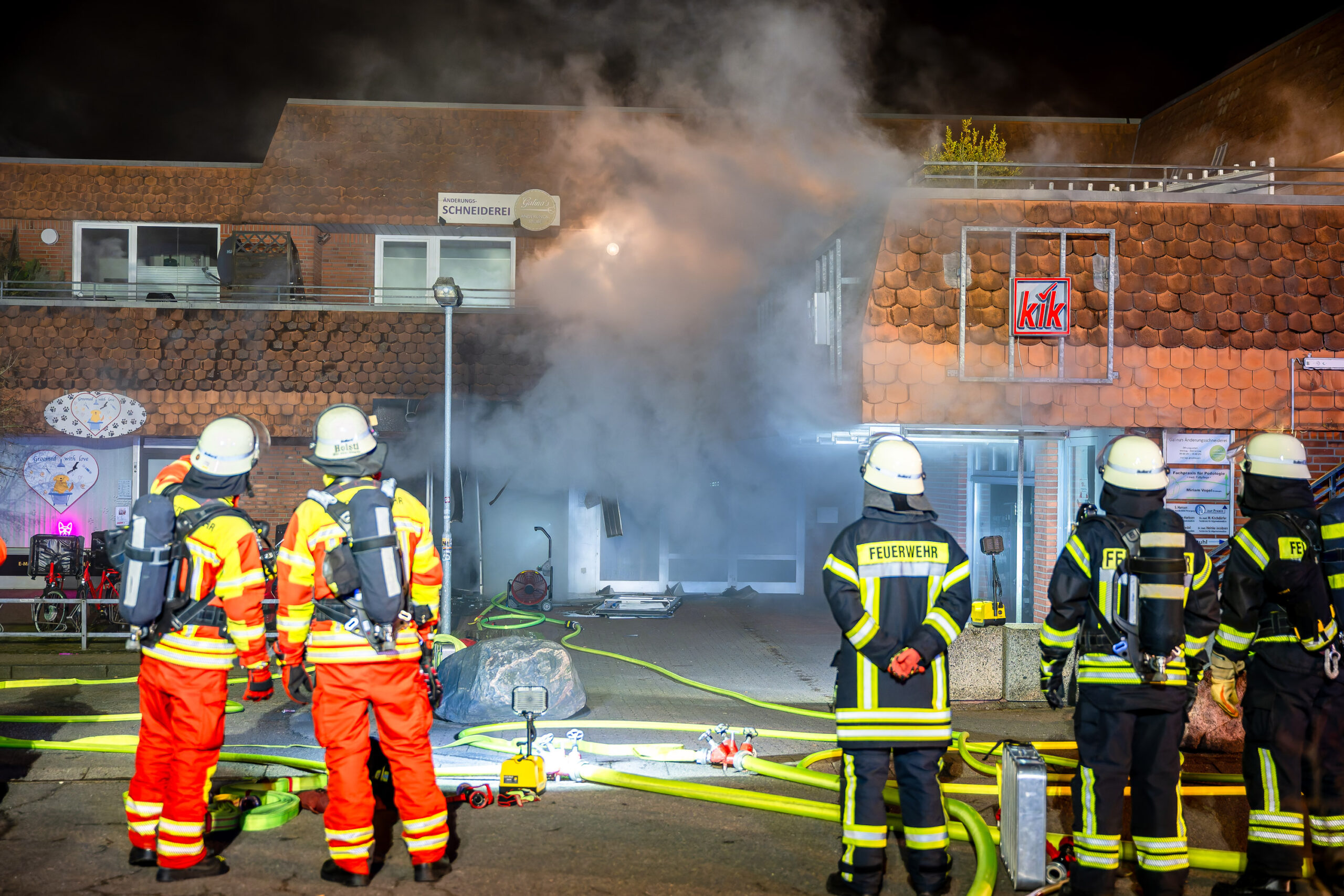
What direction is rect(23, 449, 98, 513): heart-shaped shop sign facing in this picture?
toward the camera

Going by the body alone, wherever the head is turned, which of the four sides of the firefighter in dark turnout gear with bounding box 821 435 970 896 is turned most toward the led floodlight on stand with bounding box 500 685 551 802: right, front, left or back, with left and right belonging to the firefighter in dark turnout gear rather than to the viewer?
left

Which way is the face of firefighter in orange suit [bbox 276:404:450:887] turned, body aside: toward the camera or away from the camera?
away from the camera

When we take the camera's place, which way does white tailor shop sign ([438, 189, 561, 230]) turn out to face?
facing the viewer

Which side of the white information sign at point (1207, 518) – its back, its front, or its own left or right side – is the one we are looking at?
front

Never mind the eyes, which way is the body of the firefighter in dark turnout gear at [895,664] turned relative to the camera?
away from the camera

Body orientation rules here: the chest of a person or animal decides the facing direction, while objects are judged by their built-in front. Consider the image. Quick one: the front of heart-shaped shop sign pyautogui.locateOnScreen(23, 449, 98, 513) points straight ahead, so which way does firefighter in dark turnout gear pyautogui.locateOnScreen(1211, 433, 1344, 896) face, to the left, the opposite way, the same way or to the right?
the opposite way

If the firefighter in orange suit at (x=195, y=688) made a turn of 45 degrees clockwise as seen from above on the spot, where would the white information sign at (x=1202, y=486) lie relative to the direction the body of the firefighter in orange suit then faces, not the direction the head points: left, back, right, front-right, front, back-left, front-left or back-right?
front

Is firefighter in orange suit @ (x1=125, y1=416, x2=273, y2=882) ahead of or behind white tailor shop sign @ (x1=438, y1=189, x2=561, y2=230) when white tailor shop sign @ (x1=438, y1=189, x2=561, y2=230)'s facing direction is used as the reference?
ahead

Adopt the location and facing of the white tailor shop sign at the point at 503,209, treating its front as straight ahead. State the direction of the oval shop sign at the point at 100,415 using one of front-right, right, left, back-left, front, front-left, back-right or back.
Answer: right

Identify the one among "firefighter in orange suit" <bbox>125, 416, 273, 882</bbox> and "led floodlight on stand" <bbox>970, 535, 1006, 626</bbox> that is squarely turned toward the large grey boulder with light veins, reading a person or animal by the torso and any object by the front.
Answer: the firefighter in orange suit

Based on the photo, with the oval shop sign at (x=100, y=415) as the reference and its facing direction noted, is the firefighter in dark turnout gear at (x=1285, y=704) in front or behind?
in front
